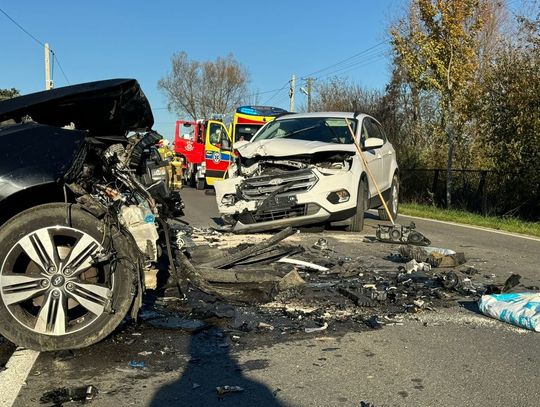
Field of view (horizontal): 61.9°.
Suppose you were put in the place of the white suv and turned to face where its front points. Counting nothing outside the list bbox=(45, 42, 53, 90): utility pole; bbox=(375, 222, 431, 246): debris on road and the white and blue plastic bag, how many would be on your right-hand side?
1

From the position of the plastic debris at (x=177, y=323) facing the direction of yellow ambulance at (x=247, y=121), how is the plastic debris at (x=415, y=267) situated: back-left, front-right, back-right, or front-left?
front-right

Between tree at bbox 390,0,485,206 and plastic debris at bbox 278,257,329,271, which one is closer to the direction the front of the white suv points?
the plastic debris

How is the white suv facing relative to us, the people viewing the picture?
facing the viewer and to the left of the viewer

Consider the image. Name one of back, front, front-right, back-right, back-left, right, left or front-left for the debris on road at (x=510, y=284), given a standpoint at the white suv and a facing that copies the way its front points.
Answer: left

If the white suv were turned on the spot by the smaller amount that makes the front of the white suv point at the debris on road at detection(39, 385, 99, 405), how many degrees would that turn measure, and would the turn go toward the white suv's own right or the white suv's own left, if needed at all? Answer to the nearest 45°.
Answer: approximately 45° to the white suv's own left

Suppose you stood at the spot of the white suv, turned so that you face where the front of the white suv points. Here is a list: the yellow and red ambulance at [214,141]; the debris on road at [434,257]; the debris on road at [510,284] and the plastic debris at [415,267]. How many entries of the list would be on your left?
3

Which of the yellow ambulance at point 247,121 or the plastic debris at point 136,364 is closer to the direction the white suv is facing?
the plastic debris

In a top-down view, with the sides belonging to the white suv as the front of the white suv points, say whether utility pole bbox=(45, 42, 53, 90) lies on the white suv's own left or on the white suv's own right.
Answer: on the white suv's own right

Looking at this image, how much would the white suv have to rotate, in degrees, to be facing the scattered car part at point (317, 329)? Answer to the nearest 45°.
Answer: approximately 45° to its left

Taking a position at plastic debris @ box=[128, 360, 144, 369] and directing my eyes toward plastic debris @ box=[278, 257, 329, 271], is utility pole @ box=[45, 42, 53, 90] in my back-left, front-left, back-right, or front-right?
front-left

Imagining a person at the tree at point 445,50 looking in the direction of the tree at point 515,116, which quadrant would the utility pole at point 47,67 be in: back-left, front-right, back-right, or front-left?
back-right

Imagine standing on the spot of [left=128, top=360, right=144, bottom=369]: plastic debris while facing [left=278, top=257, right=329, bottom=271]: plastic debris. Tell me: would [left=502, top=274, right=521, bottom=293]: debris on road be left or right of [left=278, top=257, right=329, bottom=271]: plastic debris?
right

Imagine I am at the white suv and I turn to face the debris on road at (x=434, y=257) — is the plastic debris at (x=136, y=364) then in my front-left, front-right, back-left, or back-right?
front-right
